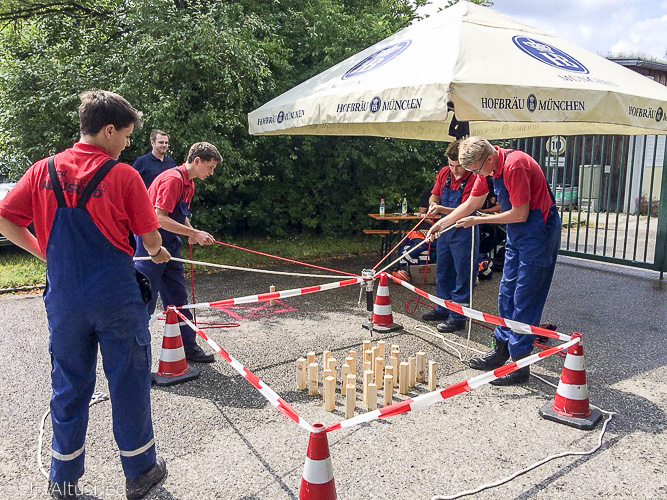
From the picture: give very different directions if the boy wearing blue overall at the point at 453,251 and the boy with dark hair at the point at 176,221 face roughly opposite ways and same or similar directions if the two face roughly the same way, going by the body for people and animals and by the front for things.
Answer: very different directions

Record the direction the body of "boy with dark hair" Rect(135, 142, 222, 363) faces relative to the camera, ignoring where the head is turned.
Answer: to the viewer's right

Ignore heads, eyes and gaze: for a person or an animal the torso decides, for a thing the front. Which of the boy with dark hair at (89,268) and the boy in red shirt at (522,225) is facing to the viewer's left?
the boy in red shirt

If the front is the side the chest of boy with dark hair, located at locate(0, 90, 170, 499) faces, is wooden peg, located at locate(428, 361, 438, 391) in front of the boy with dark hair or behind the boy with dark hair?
in front

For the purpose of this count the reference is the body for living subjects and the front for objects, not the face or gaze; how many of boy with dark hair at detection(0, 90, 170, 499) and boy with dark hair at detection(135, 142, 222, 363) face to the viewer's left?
0

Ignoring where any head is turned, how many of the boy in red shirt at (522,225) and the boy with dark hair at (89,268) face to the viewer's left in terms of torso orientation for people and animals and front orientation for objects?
1

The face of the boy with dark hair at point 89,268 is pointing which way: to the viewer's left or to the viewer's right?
to the viewer's right

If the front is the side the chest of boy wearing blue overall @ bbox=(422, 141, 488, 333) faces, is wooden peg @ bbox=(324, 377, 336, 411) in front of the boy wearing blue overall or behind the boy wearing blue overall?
in front

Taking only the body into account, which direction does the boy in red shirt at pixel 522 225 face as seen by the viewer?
to the viewer's left

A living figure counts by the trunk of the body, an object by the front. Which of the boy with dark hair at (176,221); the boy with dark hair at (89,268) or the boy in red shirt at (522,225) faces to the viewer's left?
the boy in red shirt

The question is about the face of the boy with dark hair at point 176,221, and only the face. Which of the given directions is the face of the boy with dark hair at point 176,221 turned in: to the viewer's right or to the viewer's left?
to the viewer's right

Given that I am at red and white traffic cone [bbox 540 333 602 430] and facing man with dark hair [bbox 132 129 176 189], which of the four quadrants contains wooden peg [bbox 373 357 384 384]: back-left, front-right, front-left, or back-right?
front-left

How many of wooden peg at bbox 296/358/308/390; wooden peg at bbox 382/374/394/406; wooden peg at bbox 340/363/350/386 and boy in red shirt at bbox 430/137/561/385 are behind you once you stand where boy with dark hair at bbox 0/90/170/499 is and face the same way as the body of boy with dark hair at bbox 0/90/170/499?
0

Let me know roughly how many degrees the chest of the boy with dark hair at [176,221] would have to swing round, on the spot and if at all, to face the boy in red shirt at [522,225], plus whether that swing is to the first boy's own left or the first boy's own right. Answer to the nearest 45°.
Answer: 0° — they already face them

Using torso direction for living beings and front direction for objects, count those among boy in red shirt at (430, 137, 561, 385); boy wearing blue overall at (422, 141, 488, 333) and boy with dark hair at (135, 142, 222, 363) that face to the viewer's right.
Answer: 1

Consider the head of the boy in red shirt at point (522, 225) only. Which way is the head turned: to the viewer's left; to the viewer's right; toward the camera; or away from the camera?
to the viewer's left

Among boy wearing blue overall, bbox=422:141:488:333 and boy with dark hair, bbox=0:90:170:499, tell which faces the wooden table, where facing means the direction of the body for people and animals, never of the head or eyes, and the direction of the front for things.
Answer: the boy with dark hair
